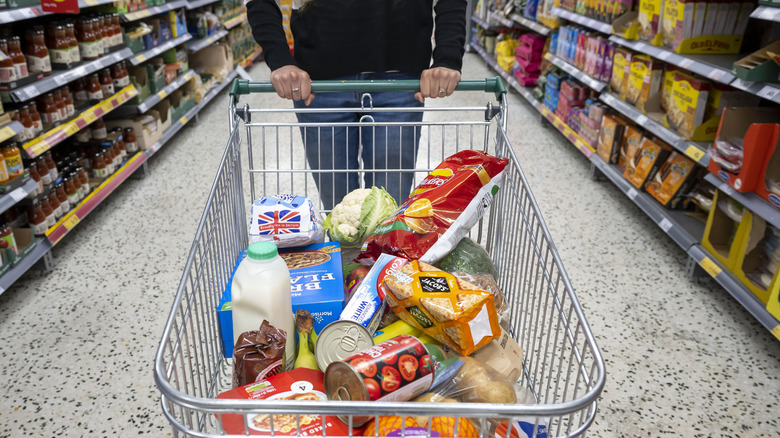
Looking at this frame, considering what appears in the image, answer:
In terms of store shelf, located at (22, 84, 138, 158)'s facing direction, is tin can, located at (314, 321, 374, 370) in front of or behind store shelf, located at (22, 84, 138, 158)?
in front

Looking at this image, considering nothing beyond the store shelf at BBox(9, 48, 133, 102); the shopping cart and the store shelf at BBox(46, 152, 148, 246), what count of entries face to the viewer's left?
0

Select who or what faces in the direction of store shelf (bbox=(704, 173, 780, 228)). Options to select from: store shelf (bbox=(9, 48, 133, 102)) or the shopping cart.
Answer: store shelf (bbox=(9, 48, 133, 102))

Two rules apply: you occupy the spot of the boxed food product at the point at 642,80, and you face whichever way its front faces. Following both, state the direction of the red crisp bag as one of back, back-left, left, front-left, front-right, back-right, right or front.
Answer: front-left

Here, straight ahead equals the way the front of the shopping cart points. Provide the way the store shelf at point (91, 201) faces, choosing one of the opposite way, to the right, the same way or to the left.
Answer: to the left

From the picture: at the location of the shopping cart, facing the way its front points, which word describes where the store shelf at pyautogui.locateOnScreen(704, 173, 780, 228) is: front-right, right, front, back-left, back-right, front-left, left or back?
back-left

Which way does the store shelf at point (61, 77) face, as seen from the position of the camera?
facing the viewer and to the right of the viewer

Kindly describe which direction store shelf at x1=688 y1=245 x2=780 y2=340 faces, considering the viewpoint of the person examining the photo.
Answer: facing the viewer and to the left of the viewer

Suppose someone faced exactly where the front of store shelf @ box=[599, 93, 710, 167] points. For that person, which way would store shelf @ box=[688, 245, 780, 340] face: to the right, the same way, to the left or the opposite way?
the same way

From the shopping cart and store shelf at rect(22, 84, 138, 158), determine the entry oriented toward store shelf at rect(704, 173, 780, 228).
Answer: store shelf at rect(22, 84, 138, 158)

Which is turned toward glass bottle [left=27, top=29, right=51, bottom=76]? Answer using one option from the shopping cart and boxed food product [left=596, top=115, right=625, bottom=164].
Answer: the boxed food product

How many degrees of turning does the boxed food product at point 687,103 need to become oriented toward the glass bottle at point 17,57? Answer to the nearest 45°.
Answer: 0° — it already faces it

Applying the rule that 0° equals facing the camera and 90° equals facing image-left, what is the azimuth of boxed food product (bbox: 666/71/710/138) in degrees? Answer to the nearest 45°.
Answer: approximately 45°

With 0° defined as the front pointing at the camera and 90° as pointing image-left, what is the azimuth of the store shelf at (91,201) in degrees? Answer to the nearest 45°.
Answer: approximately 315°

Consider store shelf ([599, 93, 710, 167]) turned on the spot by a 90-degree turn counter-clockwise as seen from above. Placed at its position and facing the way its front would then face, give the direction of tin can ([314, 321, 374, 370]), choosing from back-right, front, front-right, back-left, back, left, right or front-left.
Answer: front-right

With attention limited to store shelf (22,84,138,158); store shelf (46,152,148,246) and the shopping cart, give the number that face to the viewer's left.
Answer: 0

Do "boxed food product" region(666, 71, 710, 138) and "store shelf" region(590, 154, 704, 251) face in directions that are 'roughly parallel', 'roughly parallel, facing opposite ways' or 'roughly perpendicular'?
roughly parallel
